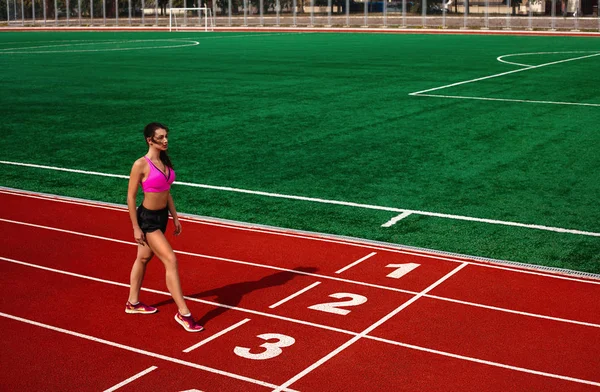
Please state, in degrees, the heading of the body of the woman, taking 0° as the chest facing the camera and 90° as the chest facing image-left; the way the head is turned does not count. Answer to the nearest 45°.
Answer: approximately 315°
